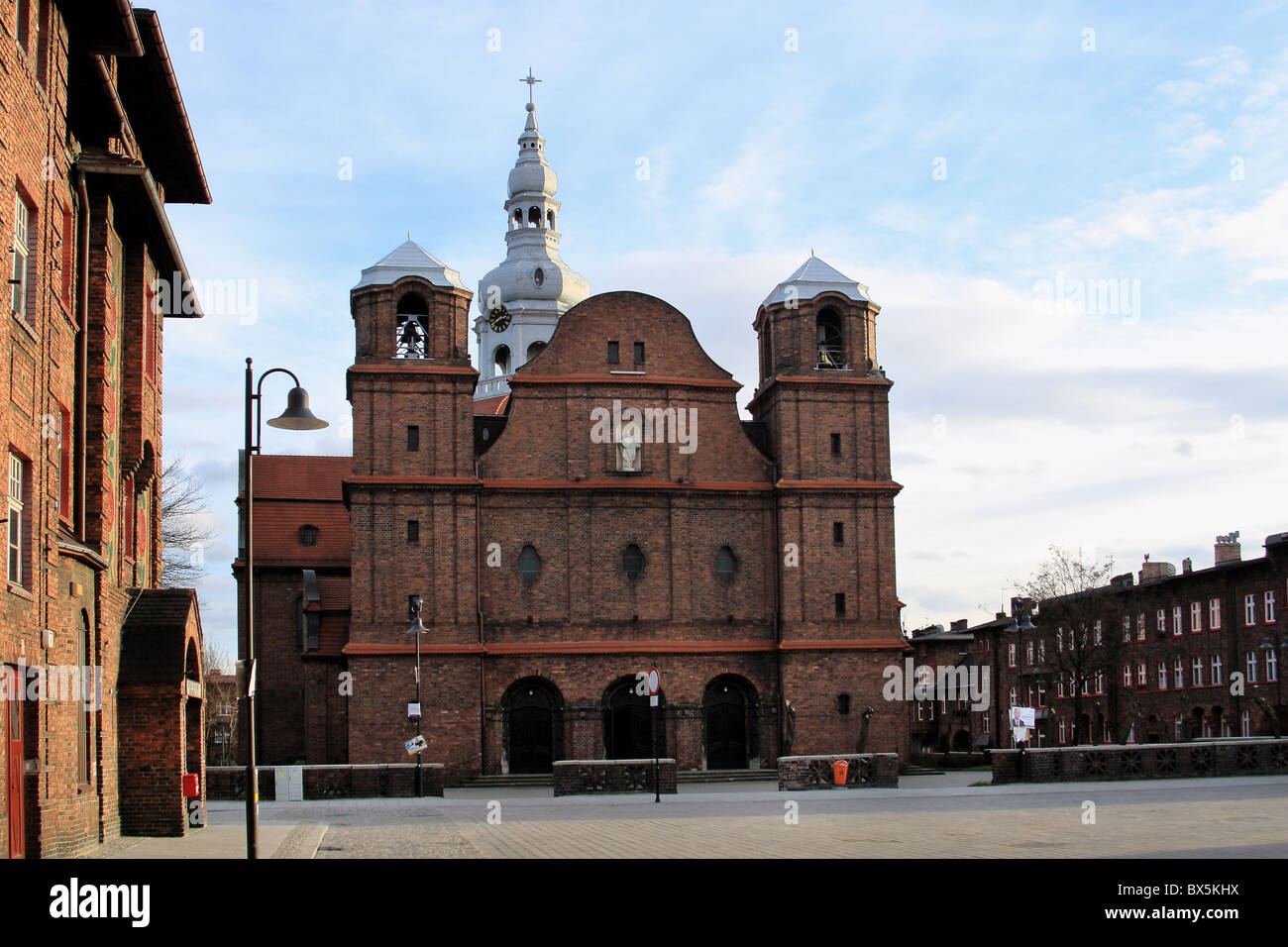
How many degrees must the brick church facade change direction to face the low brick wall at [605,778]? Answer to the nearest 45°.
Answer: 0° — it already faces it

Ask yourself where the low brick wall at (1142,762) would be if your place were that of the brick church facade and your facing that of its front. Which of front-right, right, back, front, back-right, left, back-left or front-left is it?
front-left

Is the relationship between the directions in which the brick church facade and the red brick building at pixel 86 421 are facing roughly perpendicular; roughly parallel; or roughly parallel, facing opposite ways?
roughly perpendicular

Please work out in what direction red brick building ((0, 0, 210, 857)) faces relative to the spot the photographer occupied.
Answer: facing to the right of the viewer

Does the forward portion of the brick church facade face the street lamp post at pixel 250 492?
yes

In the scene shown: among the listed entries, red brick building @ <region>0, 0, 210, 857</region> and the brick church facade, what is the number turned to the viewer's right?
1

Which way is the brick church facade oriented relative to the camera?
toward the camera

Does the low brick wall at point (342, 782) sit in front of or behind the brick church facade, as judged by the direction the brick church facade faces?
in front

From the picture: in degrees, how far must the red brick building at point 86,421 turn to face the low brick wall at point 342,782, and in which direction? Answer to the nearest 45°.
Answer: approximately 90° to its left
